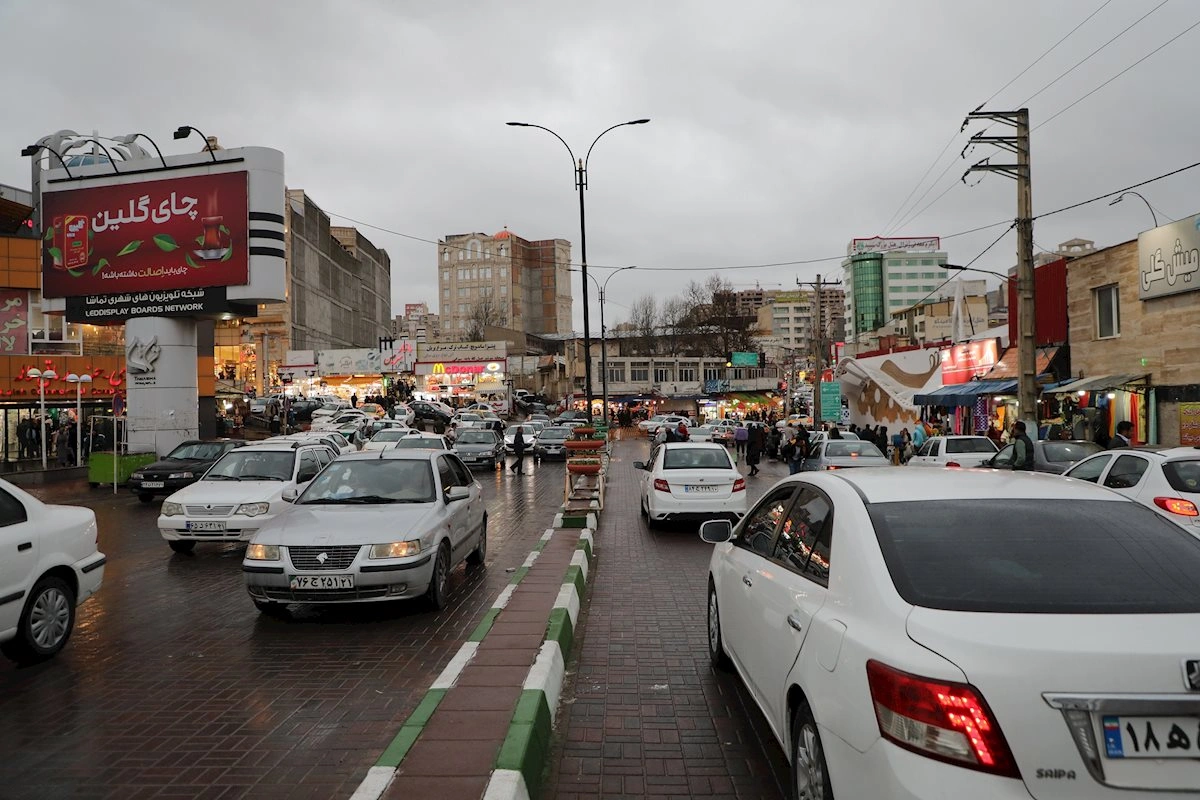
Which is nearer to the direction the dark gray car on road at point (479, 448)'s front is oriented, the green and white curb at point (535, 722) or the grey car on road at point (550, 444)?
the green and white curb

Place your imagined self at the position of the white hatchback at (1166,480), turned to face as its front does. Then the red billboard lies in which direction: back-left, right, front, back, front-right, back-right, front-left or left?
front-left

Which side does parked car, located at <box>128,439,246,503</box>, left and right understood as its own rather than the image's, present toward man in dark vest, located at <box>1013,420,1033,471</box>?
left

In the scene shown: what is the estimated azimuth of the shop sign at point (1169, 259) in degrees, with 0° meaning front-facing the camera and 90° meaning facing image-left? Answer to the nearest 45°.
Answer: approximately 45°

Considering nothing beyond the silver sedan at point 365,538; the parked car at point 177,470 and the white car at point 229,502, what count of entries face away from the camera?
0

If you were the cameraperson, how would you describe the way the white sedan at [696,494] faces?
facing away from the viewer

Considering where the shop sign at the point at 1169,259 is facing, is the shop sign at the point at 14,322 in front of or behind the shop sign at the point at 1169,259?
in front

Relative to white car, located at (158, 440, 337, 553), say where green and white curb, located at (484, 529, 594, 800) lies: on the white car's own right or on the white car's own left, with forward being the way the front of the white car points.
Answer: on the white car's own left

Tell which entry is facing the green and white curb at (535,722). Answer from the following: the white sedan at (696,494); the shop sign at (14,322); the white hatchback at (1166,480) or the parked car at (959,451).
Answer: the shop sign

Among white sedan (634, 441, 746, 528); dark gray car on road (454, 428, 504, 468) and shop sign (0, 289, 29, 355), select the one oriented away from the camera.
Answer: the white sedan

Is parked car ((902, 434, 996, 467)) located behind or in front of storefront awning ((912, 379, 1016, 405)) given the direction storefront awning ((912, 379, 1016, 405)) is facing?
in front

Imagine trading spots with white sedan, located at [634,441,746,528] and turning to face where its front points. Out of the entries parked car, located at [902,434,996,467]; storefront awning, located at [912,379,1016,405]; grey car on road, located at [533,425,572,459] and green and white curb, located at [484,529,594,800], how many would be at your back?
1

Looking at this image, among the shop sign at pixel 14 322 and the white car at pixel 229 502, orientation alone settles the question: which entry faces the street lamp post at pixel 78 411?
the shop sign
